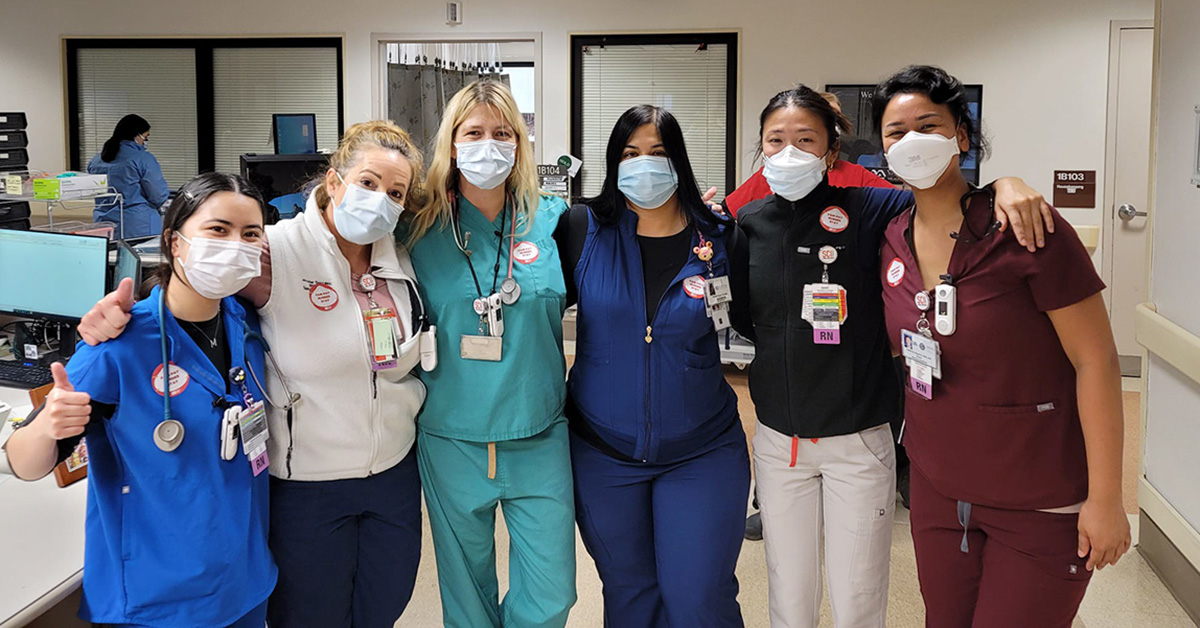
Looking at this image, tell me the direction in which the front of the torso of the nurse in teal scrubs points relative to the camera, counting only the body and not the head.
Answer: toward the camera

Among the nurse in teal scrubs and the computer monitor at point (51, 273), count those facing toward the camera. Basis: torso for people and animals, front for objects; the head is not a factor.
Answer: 2

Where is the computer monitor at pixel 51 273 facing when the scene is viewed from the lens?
facing the viewer

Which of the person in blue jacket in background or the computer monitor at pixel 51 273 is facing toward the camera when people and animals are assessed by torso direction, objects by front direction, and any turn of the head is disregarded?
the computer monitor

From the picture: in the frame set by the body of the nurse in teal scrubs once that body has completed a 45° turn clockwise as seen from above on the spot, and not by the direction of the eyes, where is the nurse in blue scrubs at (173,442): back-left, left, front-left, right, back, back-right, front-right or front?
front

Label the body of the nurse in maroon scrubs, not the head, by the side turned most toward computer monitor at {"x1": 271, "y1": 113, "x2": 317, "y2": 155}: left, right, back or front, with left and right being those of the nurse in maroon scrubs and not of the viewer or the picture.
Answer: right

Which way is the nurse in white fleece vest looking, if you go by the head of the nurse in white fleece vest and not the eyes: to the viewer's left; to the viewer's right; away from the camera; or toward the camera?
toward the camera

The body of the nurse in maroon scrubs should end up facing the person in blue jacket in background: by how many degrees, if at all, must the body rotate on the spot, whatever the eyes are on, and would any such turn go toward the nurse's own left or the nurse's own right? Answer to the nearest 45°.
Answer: approximately 90° to the nurse's own right

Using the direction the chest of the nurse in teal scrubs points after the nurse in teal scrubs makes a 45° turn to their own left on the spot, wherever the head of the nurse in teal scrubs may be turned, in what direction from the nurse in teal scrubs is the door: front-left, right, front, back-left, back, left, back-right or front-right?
left

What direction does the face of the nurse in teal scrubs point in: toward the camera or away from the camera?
toward the camera

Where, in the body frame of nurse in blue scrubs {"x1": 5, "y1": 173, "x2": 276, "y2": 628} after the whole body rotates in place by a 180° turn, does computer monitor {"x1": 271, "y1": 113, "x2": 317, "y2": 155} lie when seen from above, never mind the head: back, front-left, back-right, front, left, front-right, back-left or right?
front-right

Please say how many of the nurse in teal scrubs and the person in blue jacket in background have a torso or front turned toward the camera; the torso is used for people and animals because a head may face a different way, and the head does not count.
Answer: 1

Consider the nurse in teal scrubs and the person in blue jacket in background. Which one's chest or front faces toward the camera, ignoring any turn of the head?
the nurse in teal scrubs
